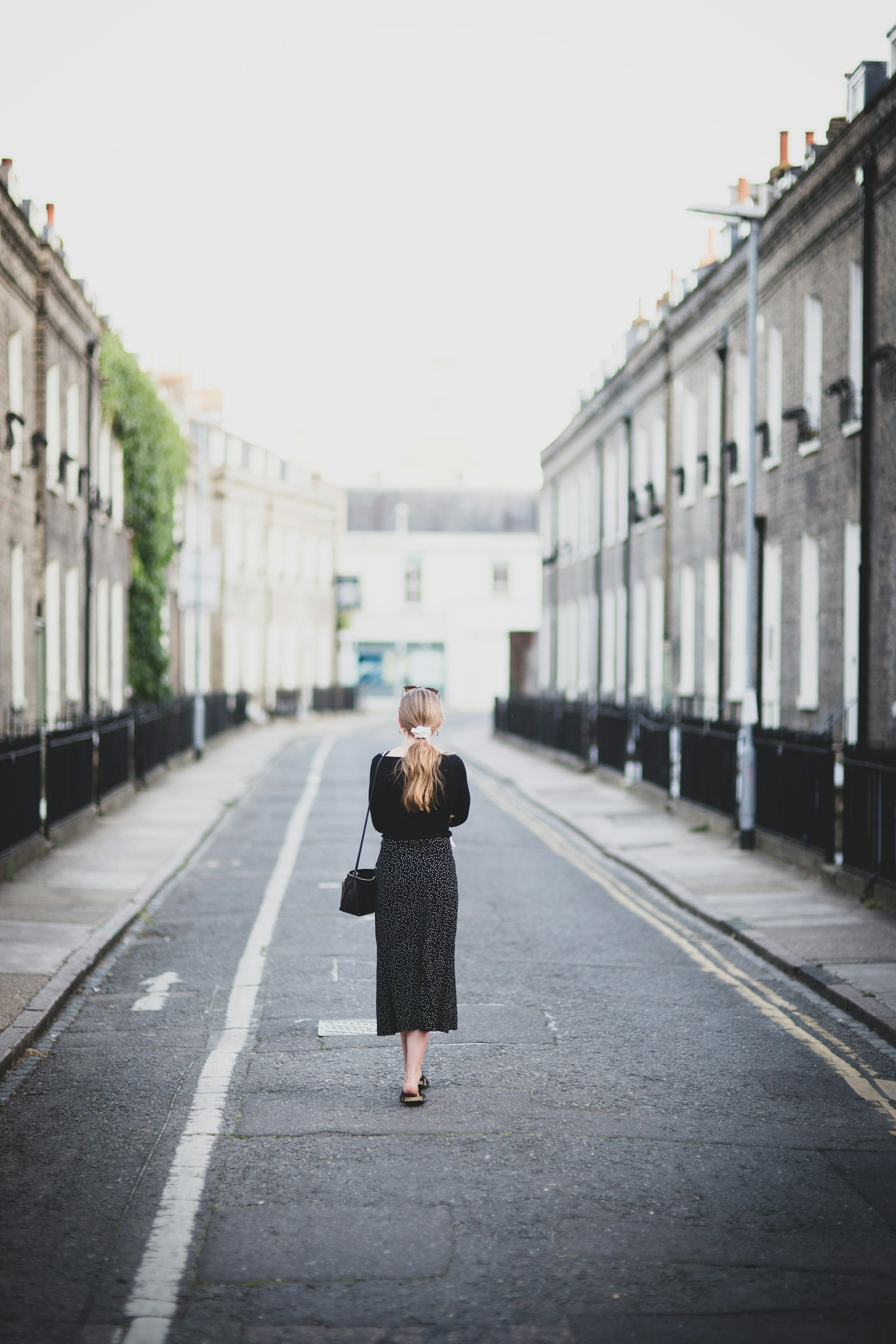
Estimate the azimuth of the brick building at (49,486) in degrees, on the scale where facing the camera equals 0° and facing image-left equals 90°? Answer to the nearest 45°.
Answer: approximately 270°

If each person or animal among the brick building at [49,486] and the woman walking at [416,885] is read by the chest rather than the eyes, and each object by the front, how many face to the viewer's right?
1

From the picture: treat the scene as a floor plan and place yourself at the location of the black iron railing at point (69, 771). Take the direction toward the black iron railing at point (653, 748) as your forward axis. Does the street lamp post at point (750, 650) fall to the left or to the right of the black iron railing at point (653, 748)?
right

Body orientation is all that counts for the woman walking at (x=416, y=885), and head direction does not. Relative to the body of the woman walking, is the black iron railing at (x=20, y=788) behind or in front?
in front

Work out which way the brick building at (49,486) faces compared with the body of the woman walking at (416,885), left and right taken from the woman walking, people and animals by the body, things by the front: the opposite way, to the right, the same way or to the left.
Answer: to the right

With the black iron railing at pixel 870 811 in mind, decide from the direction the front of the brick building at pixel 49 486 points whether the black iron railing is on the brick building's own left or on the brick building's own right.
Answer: on the brick building's own right

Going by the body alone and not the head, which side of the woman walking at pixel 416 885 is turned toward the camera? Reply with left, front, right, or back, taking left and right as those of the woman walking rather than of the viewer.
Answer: back

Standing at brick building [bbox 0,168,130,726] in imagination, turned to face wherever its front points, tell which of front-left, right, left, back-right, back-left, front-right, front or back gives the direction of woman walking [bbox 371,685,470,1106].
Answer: right

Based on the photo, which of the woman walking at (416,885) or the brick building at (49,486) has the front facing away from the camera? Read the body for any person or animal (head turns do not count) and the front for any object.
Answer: the woman walking

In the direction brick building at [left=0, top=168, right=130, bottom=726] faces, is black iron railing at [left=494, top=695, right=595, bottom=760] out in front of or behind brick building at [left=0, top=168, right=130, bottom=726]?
in front
